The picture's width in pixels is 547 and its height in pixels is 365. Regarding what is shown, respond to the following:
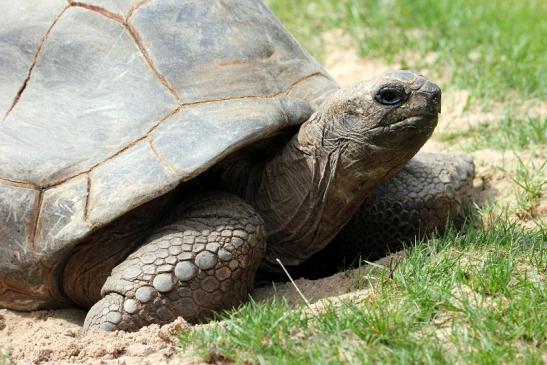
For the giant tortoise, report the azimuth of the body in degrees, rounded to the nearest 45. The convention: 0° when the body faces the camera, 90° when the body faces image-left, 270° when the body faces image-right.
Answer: approximately 315°
